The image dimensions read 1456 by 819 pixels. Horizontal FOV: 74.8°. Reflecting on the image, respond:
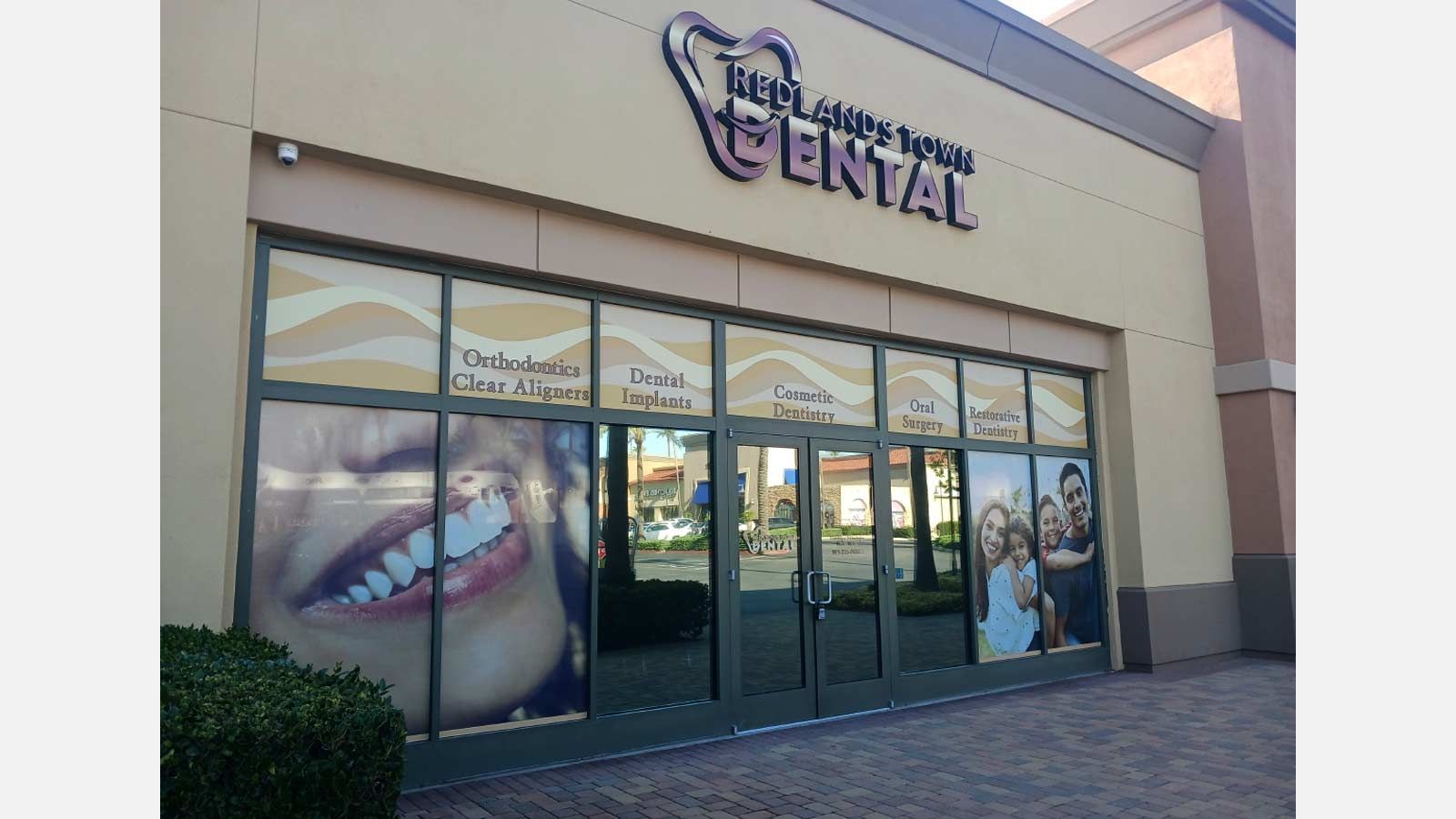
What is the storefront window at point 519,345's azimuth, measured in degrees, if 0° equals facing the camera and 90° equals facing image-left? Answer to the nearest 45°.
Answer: approximately 315°

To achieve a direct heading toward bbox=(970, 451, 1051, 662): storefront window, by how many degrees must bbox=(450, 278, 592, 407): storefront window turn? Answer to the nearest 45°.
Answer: approximately 90° to its left

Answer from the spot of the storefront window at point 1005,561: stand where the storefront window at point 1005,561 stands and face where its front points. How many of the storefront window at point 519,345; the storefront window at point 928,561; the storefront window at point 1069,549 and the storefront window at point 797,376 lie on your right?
3

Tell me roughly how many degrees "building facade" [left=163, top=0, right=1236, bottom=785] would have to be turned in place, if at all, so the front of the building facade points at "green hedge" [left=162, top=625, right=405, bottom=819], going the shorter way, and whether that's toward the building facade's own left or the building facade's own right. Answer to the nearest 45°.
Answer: approximately 45° to the building facade's own right

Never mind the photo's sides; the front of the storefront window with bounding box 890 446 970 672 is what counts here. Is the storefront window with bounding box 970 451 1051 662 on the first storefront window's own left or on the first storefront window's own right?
on the first storefront window's own left

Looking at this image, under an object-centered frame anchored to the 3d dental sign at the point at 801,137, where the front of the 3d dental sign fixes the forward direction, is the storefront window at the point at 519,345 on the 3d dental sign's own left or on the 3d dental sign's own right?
on the 3d dental sign's own right

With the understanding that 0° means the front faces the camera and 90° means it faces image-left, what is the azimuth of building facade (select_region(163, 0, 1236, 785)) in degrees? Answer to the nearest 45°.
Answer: approximately 315°

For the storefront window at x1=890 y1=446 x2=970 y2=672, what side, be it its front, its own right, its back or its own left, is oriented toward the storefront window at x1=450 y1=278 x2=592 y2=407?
right

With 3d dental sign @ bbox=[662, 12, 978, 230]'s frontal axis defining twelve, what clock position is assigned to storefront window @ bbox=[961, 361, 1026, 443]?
The storefront window is roughly at 9 o'clock from the 3d dental sign.

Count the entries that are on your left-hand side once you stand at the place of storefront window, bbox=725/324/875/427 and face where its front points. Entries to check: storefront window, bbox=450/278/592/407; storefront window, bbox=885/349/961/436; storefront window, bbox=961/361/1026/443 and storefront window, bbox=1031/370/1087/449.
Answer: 3

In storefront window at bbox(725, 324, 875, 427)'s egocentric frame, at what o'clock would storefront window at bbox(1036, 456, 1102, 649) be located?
storefront window at bbox(1036, 456, 1102, 649) is roughly at 9 o'clock from storefront window at bbox(725, 324, 875, 427).

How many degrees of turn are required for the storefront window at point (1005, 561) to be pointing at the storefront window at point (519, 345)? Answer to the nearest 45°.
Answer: approximately 90° to its right

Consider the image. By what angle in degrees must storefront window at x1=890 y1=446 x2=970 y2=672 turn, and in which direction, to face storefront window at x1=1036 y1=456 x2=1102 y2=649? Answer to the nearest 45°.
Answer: approximately 90° to its left

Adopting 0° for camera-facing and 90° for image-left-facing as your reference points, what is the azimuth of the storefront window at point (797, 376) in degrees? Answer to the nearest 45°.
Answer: approximately 315°
